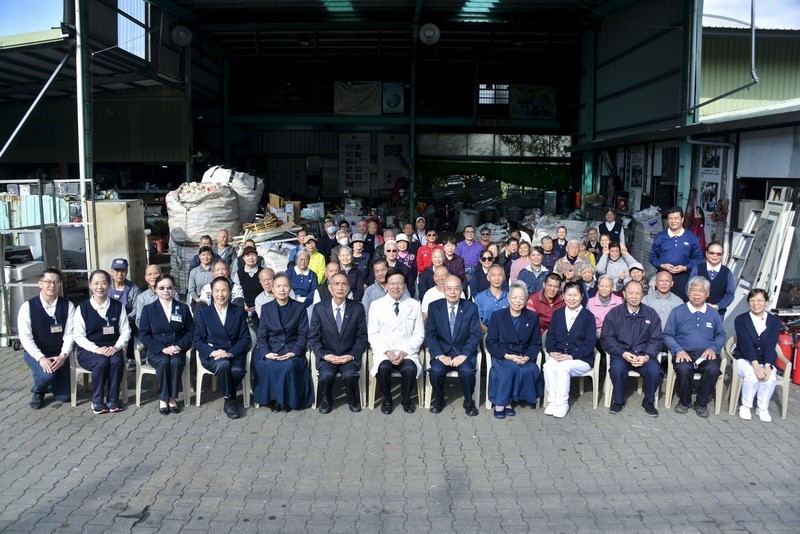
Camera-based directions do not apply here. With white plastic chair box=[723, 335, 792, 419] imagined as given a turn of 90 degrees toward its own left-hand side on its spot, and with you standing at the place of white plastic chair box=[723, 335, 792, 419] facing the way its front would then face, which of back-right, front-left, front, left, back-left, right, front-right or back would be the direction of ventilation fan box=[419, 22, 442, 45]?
back-left

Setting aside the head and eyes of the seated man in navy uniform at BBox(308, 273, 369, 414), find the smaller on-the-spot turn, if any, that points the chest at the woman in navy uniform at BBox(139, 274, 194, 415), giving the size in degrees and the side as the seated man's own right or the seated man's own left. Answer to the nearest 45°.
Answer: approximately 90° to the seated man's own right

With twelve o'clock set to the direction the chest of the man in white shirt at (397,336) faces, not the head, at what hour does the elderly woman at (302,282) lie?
The elderly woman is roughly at 5 o'clock from the man in white shirt.

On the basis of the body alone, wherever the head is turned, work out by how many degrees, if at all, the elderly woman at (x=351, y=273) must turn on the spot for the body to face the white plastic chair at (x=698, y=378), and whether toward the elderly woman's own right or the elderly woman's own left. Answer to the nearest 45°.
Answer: approximately 45° to the elderly woman's own left

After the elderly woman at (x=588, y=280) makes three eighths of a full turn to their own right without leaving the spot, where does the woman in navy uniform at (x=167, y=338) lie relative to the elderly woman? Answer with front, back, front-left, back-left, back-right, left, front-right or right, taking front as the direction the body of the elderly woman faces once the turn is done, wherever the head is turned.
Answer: left

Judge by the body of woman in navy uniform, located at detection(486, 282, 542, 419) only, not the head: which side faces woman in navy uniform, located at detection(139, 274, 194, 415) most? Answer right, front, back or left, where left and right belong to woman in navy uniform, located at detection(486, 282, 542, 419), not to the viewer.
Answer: right

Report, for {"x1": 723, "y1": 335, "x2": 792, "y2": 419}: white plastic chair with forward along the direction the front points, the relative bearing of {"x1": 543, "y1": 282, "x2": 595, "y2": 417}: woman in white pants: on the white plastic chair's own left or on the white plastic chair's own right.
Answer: on the white plastic chair's own right

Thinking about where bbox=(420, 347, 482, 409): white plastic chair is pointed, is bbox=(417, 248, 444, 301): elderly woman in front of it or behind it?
behind

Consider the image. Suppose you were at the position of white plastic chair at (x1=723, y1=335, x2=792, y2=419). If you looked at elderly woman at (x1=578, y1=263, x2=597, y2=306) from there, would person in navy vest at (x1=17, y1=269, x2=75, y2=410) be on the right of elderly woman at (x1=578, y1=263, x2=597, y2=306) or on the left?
left

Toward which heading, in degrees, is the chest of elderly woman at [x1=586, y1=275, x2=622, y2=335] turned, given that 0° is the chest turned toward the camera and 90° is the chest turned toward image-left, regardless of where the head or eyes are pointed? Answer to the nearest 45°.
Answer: approximately 0°

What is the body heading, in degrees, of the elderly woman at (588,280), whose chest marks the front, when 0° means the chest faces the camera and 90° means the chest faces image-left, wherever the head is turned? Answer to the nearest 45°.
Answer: approximately 0°

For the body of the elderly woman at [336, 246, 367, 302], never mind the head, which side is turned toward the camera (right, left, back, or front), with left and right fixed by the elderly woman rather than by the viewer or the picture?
front
